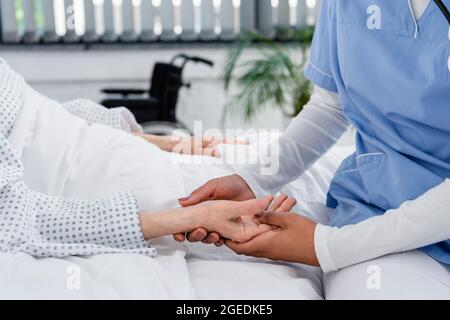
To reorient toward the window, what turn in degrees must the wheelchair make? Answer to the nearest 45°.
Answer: approximately 90° to its right

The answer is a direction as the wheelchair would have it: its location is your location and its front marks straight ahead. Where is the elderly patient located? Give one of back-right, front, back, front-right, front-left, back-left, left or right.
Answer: left

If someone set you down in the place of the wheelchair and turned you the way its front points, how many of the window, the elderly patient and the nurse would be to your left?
2

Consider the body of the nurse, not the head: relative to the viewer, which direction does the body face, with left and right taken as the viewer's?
facing the viewer and to the left of the viewer

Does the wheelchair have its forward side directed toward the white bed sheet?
no

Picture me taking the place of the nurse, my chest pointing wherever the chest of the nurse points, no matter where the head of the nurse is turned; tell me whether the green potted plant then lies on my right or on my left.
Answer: on my right

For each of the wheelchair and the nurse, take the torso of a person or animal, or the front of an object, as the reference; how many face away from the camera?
0

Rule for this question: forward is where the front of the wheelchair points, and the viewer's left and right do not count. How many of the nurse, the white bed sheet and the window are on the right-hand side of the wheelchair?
1

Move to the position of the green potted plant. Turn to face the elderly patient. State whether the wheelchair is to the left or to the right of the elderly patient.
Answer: right

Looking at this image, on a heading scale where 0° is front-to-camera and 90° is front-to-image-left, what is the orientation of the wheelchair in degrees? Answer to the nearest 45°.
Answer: approximately 90°

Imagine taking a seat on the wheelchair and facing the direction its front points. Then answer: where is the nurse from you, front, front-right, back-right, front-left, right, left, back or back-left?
left
